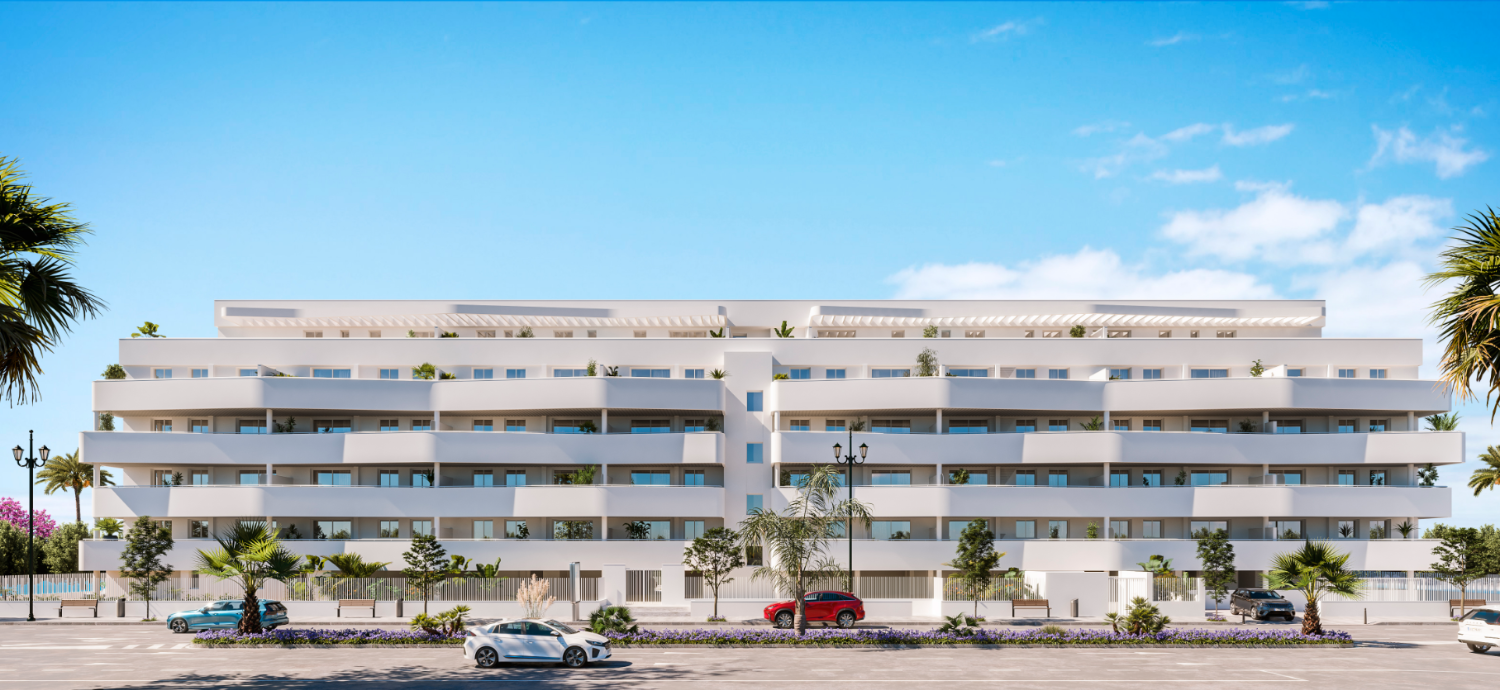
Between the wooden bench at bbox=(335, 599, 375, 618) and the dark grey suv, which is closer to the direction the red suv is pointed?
the wooden bench

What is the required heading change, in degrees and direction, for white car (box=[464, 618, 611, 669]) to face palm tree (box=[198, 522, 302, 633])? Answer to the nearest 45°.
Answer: approximately 135° to its left

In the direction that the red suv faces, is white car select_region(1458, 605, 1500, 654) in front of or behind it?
behind

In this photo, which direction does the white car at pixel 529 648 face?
to the viewer's right

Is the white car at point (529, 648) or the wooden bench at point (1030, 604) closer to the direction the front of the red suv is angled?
the white car

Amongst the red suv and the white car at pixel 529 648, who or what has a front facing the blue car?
the red suv

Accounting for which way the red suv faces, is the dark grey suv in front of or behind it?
behind

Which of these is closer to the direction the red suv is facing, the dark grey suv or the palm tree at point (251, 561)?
the palm tree

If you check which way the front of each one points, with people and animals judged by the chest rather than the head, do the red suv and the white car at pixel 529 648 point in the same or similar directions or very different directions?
very different directions

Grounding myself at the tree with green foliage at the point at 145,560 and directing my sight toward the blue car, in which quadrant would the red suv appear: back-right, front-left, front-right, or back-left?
front-left

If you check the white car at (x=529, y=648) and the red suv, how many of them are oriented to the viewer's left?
1

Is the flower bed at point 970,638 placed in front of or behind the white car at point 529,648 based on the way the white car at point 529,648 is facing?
in front

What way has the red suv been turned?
to the viewer's left
